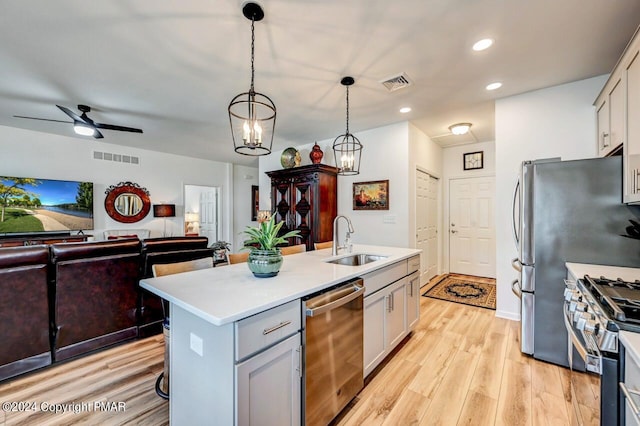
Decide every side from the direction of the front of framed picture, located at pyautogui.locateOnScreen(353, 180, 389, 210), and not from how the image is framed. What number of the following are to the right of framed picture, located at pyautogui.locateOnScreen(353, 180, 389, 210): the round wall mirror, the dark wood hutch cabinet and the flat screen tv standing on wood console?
3

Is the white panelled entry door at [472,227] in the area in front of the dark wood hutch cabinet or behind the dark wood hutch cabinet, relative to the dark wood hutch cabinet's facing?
behind

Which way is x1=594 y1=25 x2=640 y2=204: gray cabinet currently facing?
to the viewer's left

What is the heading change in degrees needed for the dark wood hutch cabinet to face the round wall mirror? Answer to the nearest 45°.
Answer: approximately 45° to its right

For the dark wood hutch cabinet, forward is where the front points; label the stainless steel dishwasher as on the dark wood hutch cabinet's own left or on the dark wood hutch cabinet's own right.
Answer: on the dark wood hutch cabinet's own left

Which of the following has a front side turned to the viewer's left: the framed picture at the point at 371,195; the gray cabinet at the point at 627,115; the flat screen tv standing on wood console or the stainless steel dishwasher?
the gray cabinet
